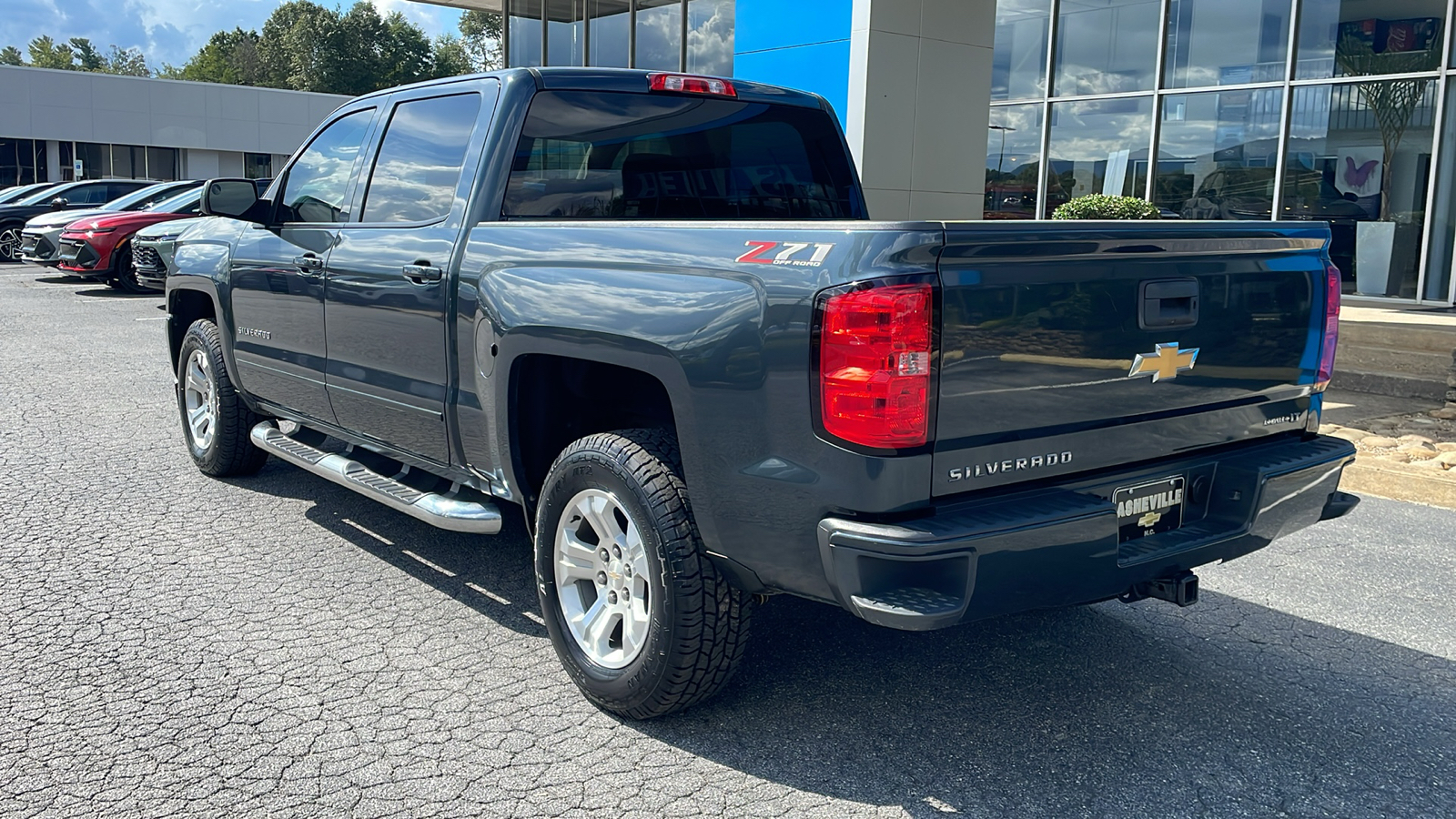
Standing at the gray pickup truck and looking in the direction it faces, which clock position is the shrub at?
The shrub is roughly at 2 o'clock from the gray pickup truck.

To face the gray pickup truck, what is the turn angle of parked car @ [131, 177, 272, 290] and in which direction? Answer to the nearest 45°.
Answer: approximately 45° to its left

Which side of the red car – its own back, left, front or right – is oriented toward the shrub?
left

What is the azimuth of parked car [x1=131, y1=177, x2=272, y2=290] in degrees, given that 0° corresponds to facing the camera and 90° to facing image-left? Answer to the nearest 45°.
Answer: approximately 45°

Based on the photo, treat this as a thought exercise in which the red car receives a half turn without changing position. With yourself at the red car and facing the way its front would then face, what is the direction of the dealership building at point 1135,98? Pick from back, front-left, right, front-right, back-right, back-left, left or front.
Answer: right

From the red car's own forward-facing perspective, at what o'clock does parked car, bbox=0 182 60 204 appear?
The parked car is roughly at 4 o'clock from the red car.

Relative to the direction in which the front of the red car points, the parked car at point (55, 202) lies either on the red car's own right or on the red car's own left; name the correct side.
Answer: on the red car's own right

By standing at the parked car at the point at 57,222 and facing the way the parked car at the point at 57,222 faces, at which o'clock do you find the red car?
The red car is roughly at 10 o'clock from the parked car.

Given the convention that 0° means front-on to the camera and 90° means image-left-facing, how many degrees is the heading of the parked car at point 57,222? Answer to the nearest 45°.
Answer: approximately 45°

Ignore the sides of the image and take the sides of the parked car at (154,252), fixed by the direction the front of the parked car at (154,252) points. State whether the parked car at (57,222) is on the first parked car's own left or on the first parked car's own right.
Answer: on the first parked car's own right

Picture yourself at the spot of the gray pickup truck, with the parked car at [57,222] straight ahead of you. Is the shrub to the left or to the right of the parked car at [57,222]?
right

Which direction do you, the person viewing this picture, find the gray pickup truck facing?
facing away from the viewer and to the left of the viewer
